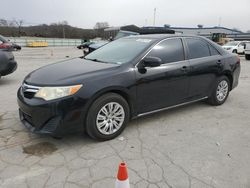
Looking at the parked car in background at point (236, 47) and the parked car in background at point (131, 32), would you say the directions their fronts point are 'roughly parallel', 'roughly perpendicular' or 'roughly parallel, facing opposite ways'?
roughly parallel

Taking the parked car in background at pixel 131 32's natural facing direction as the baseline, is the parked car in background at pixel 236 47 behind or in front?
behind

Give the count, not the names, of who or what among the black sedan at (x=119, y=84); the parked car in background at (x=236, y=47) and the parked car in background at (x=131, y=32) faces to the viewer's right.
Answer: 0

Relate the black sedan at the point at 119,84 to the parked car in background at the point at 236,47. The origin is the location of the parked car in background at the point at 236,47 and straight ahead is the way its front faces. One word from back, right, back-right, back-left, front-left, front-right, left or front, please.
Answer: front-left

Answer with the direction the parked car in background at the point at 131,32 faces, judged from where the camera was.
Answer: facing the viewer and to the left of the viewer

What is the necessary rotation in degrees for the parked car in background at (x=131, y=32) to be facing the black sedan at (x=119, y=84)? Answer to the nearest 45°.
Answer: approximately 45° to its left

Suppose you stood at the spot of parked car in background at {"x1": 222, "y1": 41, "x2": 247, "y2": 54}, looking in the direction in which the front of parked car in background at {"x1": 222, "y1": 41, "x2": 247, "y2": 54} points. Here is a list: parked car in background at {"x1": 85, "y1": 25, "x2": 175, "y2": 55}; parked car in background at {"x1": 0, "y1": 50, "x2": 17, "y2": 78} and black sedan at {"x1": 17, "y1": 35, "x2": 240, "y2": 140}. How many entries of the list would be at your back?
0

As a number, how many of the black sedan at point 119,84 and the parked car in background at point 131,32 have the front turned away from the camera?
0

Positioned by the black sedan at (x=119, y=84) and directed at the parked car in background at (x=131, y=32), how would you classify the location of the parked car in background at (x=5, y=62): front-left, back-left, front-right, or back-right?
front-left

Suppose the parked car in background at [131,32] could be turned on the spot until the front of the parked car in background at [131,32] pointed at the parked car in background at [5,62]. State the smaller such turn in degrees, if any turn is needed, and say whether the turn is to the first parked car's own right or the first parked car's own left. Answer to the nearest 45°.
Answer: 0° — it already faces it

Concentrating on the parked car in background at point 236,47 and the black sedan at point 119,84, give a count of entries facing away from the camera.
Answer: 0

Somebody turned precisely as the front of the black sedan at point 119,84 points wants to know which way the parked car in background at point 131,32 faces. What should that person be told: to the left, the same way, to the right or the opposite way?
the same way

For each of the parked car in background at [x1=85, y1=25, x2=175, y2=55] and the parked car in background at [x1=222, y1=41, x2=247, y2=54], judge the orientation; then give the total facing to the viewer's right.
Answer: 0
